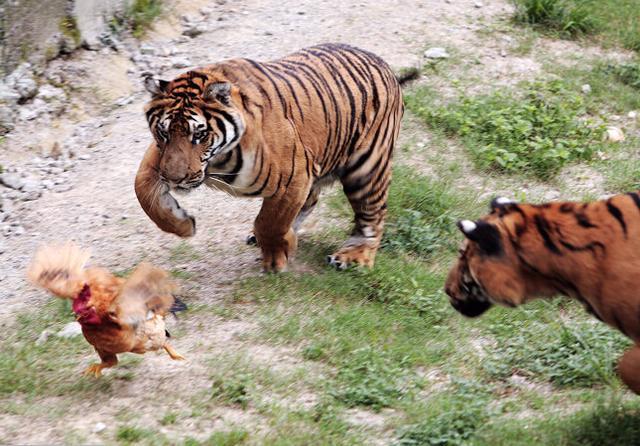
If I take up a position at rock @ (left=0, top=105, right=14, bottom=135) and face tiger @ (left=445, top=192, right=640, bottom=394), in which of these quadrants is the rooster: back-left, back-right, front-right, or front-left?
front-right

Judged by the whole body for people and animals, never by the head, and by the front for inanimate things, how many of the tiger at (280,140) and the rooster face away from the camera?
0

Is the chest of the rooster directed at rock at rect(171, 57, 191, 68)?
no

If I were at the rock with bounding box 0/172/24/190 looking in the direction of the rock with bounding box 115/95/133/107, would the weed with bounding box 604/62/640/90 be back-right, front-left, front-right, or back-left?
front-right

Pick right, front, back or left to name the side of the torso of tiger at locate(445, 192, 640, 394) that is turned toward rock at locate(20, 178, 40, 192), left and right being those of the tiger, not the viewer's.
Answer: front

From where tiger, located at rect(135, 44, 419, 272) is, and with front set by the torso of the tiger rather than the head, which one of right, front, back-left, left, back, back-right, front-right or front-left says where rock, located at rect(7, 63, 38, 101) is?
right

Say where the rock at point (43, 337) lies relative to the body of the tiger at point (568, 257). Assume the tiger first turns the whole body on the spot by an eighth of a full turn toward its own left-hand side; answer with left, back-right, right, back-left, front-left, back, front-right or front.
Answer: front-right

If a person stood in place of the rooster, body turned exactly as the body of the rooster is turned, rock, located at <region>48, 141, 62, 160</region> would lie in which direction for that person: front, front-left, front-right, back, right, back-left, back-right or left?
back-right

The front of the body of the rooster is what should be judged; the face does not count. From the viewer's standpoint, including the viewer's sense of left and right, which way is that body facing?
facing the viewer and to the left of the viewer

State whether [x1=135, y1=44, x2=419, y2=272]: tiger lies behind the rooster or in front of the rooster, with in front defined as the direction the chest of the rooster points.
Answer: behind

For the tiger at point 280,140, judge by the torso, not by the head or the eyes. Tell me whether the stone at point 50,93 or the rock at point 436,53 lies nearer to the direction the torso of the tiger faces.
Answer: the stone

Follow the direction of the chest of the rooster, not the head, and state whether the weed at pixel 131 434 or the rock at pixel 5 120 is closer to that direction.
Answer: the weed

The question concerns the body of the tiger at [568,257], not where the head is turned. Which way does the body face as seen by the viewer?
to the viewer's left

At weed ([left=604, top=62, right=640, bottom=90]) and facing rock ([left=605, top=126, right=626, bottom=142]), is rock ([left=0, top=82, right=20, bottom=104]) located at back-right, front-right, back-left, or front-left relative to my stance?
front-right
